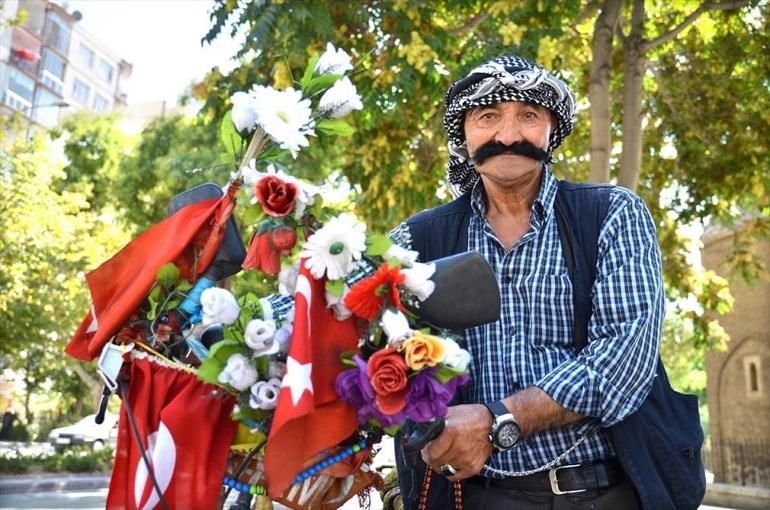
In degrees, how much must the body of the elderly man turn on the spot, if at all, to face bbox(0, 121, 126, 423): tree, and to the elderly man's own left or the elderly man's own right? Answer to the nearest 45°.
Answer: approximately 135° to the elderly man's own right

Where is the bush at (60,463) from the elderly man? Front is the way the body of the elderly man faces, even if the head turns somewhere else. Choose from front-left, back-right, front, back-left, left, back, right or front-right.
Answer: back-right

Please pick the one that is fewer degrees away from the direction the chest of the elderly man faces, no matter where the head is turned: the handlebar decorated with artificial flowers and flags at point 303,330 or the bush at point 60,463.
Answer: the handlebar decorated with artificial flowers and flags

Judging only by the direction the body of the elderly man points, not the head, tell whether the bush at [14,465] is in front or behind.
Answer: behind

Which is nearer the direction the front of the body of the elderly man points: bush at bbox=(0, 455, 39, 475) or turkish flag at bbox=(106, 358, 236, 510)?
the turkish flag

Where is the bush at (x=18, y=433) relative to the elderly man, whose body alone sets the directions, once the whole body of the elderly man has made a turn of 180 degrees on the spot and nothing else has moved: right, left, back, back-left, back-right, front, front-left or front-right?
front-left

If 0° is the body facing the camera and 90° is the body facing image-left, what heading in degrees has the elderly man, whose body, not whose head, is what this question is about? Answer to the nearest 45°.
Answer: approximately 0°

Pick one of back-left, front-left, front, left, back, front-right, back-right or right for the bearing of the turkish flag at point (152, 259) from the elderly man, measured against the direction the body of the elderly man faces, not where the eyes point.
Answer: front-right

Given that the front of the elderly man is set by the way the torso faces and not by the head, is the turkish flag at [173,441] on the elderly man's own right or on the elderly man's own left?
on the elderly man's own right

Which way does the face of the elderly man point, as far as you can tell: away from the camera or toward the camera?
toward the camera
